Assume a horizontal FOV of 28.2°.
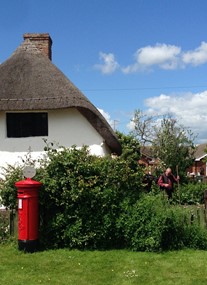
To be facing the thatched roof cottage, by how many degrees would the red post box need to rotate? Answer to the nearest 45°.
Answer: approximately 135° to its right

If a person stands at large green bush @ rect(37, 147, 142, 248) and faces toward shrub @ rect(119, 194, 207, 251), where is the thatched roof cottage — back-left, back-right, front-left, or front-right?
back-left

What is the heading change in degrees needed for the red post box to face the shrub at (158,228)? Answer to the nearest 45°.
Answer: approximately 135° to its left

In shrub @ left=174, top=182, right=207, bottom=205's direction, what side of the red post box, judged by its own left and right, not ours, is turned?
back

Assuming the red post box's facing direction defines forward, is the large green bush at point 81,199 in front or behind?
behind

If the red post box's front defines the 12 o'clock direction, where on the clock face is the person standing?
The person standing is roughly at 6 o'clock from the red post box.

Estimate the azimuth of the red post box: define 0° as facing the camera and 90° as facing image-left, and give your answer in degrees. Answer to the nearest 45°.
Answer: approximately 45°
